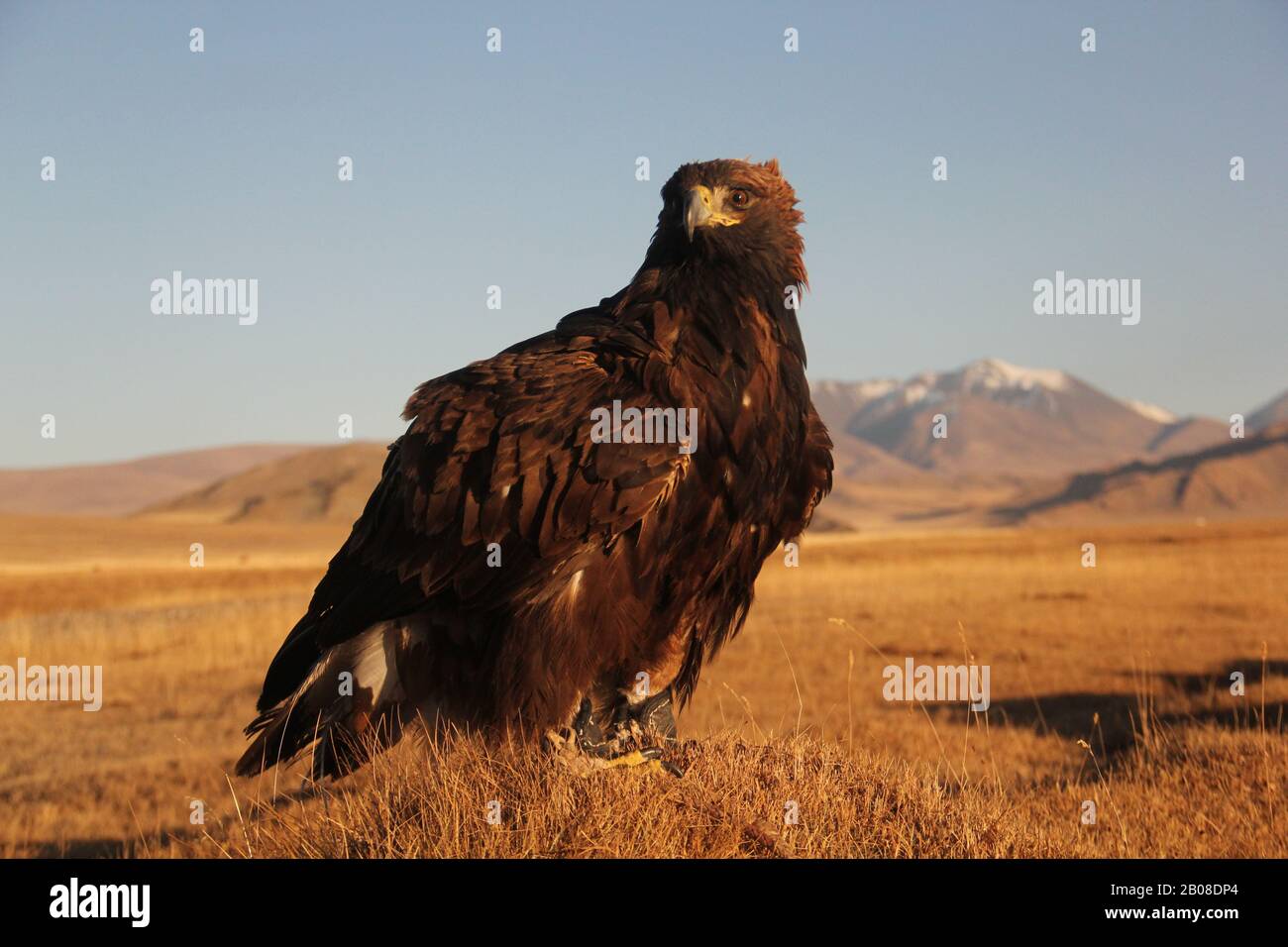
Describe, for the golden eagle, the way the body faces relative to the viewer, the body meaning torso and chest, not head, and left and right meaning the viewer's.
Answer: facing the viewer and to the right of the viewer
